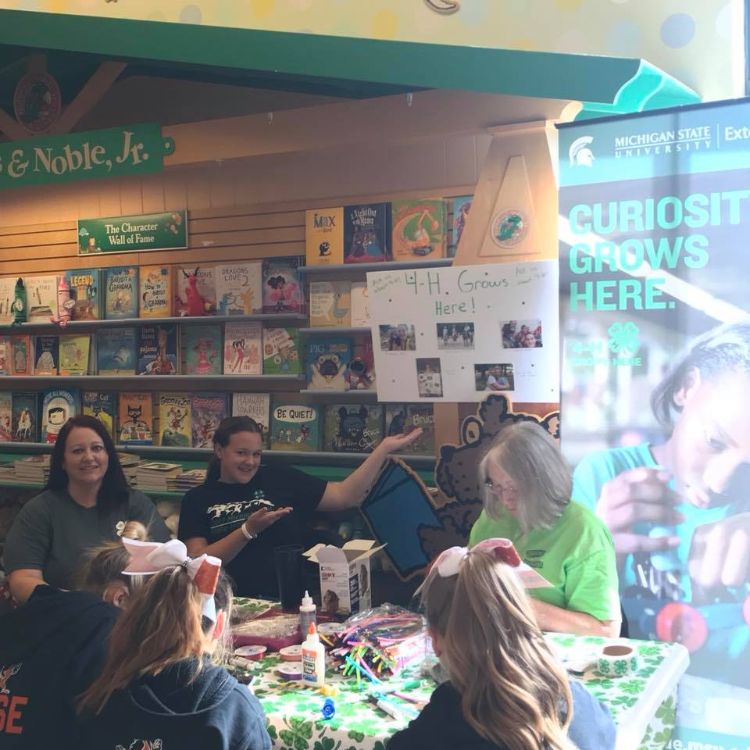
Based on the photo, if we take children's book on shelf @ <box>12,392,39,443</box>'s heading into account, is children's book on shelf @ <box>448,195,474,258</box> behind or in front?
in front

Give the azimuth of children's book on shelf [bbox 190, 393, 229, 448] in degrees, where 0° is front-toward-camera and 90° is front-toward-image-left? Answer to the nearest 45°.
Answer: approximately 0°

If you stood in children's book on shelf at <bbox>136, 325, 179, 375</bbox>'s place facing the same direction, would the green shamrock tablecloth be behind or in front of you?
in front

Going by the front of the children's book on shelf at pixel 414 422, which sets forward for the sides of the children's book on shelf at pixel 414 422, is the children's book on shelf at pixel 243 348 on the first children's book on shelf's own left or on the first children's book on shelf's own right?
on the first children's book on shelf's own right

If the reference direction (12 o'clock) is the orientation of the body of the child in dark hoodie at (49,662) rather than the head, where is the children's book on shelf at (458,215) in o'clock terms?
The children's book on shelf is roughly at 12 o'clock from the child in dark hoodie.

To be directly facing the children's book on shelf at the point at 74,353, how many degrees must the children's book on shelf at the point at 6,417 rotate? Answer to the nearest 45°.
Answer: approximately 45° to its left

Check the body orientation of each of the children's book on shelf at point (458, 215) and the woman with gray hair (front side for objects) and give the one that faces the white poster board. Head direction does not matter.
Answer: the children's book on shelf

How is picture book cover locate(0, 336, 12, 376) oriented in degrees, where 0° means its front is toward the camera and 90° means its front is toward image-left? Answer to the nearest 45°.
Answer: approximately 0°

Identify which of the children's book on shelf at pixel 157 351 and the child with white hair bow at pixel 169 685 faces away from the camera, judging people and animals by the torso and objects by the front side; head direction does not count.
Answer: the child with white hair bow

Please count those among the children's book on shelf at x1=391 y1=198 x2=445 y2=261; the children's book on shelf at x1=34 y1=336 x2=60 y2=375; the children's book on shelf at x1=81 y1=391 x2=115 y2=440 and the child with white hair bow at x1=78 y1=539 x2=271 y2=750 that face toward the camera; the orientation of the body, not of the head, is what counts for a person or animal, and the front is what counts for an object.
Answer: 3

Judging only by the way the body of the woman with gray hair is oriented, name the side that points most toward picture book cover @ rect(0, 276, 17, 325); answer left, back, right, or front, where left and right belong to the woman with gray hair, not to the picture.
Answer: right

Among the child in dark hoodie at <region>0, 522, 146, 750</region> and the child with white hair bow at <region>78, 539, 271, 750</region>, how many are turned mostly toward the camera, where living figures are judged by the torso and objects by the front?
0

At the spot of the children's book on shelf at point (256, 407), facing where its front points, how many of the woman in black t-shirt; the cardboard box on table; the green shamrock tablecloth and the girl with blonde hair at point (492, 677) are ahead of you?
4

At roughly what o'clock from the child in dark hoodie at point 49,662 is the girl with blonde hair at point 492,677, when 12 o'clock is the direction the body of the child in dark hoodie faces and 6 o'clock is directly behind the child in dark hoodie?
The girl with blonde hair is roughly at 3 o'clock from the child in dark hoodie.

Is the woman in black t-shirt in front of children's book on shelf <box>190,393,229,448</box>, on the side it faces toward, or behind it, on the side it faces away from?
in front
